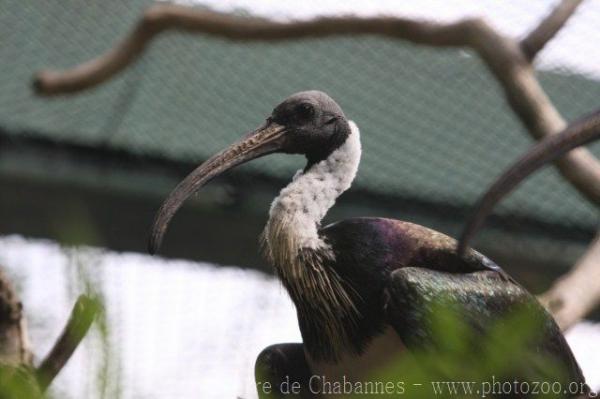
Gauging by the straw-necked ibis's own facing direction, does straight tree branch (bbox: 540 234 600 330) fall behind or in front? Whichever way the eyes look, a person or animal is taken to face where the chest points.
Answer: behind

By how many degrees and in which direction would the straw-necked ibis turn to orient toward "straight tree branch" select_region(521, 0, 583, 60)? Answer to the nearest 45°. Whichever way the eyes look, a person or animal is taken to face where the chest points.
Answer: approximately 135° to its right

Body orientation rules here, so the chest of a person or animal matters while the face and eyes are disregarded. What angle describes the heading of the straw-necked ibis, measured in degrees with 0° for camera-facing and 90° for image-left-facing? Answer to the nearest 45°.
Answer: approximately 90°
